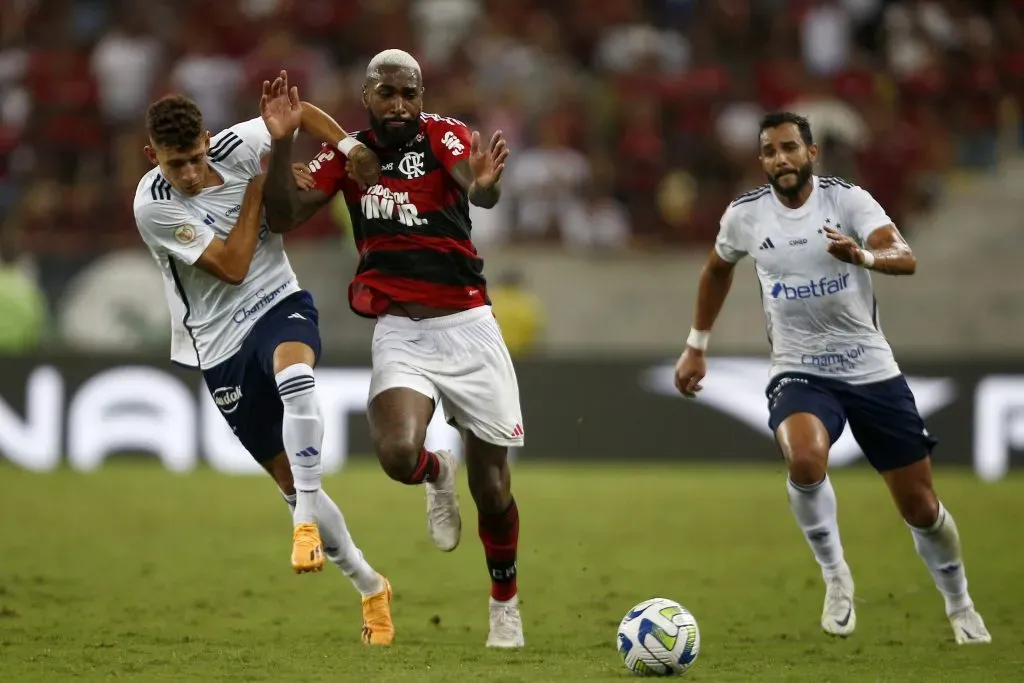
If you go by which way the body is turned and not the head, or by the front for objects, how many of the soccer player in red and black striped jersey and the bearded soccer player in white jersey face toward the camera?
2

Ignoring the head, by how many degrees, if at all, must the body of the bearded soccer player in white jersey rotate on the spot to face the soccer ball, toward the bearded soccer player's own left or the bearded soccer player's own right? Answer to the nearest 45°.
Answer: approximately 45° to the bearded soccer player's own right

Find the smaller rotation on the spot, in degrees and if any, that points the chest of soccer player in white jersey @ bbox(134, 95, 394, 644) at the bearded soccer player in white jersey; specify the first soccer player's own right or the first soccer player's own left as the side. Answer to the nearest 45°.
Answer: approximately 45° to the first soccer player's own left

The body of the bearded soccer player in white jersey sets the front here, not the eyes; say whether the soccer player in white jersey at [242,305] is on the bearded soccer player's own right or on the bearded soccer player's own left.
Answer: on the bearded soccer player's own right

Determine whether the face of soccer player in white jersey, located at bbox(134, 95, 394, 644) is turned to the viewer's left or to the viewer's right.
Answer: to the viewer's right

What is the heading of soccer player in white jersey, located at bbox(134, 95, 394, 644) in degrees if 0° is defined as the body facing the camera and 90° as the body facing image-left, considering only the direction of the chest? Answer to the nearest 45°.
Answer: approximately 315°

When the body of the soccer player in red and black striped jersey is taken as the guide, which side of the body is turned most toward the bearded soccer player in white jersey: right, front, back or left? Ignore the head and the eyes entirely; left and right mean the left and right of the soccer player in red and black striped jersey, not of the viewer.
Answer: left

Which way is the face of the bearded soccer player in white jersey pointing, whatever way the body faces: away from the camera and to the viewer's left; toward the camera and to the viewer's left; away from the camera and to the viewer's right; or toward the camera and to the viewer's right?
toward the camera and to the viewer's left

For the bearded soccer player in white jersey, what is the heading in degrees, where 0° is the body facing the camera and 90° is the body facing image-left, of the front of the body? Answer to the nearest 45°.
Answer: approximately 0°
